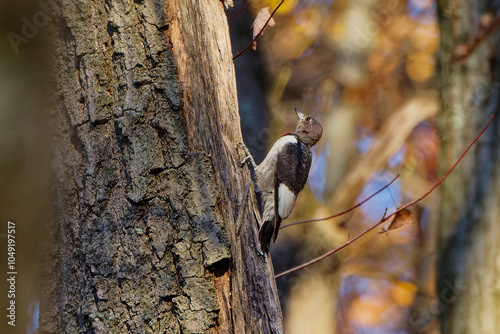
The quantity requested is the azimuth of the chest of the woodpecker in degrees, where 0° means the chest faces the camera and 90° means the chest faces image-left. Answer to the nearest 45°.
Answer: approximately 90°
